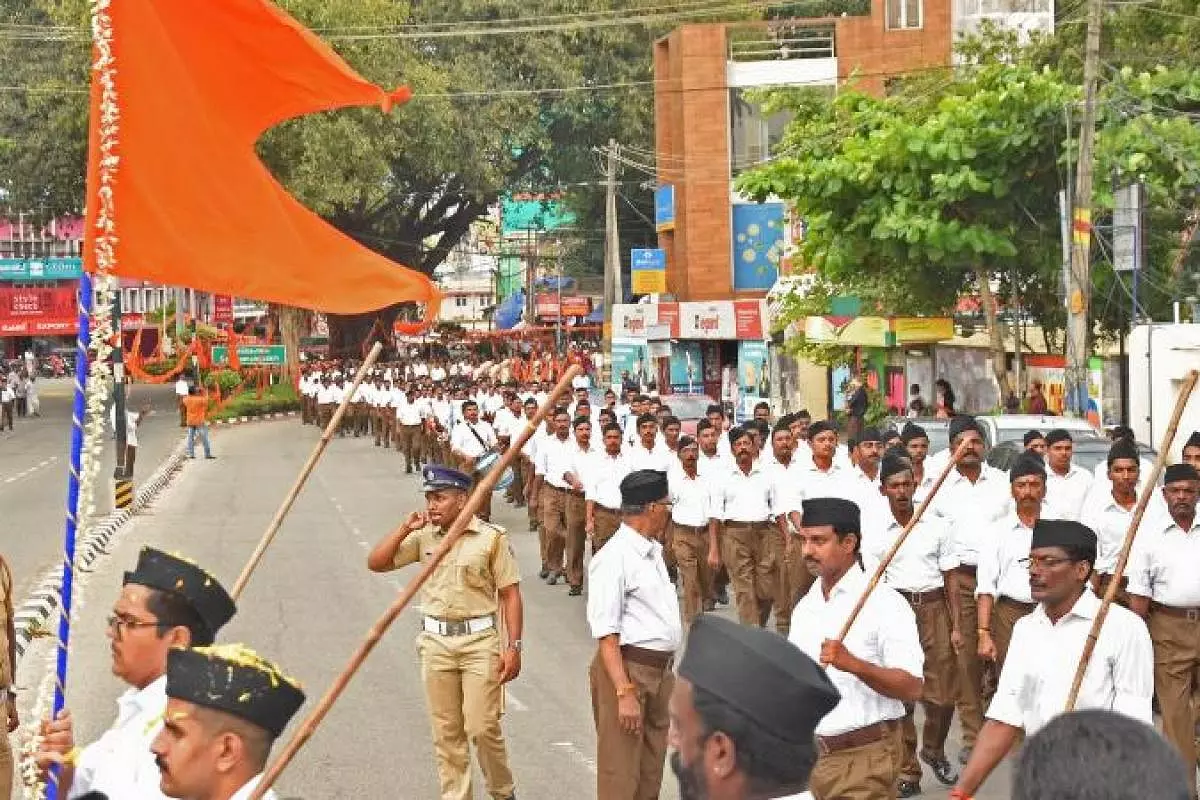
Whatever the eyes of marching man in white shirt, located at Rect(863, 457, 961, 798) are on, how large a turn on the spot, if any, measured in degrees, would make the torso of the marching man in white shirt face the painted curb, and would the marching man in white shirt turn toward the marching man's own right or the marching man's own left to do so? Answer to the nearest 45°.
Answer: approximately 135° to the marching man's own right

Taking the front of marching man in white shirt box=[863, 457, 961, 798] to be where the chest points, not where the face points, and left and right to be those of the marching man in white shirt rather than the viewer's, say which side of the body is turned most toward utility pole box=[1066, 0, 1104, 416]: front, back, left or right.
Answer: back
